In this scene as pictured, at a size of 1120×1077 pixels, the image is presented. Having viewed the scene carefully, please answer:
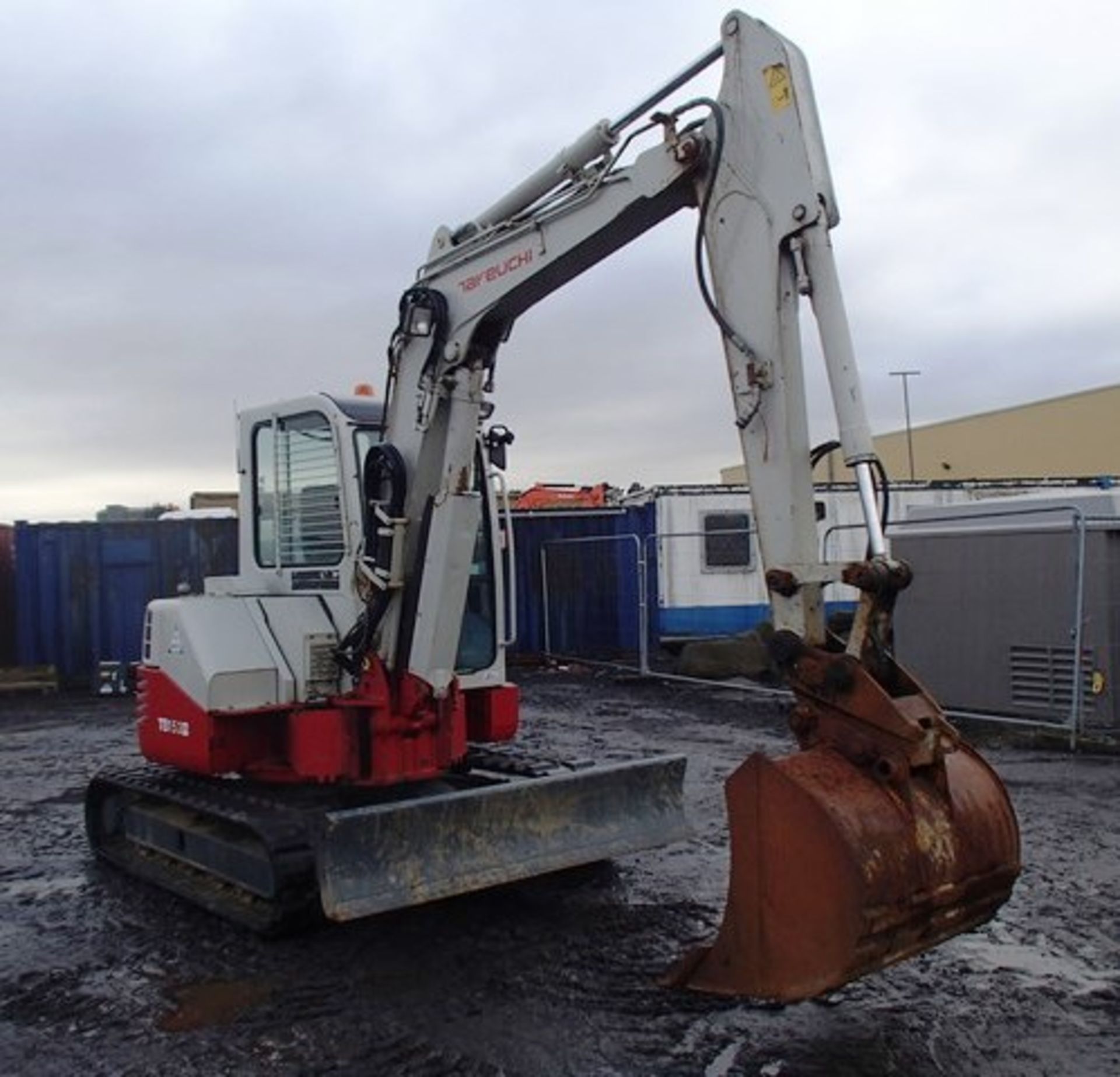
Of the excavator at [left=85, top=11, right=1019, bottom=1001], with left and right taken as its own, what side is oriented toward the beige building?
left

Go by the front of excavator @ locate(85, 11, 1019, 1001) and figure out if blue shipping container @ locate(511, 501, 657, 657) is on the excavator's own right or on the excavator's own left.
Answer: on the excavator's own left

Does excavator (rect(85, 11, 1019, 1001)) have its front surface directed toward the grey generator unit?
no

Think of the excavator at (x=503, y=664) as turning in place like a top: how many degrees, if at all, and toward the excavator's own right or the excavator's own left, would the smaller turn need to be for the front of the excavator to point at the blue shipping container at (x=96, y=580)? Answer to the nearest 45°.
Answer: approximately 180°

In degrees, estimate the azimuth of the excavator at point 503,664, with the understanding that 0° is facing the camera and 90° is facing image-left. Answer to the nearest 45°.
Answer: approximately 315°

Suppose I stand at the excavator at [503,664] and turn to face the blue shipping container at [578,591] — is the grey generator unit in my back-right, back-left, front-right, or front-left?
front-right

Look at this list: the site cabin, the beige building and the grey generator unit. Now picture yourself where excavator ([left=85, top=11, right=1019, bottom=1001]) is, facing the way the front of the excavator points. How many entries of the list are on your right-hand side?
0

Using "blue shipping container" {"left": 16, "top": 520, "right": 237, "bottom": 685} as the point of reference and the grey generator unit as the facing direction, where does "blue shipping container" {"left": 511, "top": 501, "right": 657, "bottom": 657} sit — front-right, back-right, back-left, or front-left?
front-left

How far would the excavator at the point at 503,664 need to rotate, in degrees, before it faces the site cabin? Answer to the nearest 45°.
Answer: approximately 135° to its left

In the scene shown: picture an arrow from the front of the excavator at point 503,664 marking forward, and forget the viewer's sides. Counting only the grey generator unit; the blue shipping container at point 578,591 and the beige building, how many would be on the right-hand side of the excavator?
0

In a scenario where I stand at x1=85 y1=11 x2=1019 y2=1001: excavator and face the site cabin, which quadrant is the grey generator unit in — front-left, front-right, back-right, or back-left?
front-right
